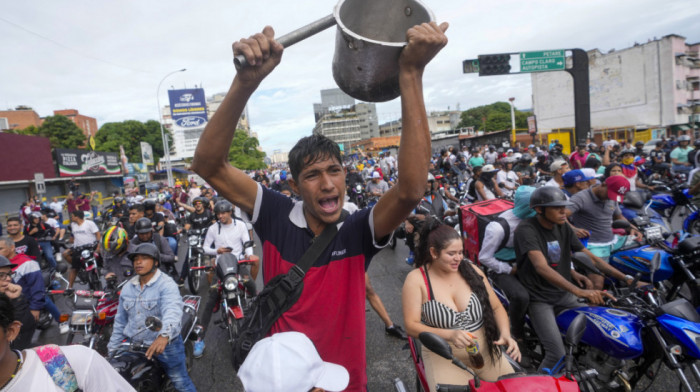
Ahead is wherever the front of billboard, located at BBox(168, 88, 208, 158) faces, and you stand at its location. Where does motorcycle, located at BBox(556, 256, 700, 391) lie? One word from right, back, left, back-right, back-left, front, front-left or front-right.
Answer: front

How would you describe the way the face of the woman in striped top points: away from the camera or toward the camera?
toward the camera

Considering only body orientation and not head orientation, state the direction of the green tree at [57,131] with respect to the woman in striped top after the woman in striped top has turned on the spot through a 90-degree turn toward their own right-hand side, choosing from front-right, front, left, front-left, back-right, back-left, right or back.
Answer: right

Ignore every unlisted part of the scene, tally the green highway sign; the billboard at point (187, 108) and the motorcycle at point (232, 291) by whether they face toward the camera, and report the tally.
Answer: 3

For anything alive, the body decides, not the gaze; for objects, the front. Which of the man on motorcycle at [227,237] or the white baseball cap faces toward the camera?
the man on motorcycle

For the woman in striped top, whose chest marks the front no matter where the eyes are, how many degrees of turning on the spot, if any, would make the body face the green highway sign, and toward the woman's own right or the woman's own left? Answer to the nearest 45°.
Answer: approximately 135° to the woman's own left

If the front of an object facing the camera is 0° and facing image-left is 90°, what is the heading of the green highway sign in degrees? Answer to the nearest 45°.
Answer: approximately 0°

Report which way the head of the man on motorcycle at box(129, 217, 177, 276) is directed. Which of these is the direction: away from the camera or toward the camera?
toward the camera

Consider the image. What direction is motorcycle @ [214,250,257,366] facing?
toward the camera

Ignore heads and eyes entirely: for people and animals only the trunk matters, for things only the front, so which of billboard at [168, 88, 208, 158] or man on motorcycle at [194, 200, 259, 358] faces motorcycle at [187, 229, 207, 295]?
the billboard

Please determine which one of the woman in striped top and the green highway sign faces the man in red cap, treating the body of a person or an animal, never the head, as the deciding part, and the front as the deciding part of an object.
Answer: the green highway sign

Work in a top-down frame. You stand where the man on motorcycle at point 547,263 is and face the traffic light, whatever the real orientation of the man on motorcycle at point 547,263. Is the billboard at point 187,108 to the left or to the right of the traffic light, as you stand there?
left
